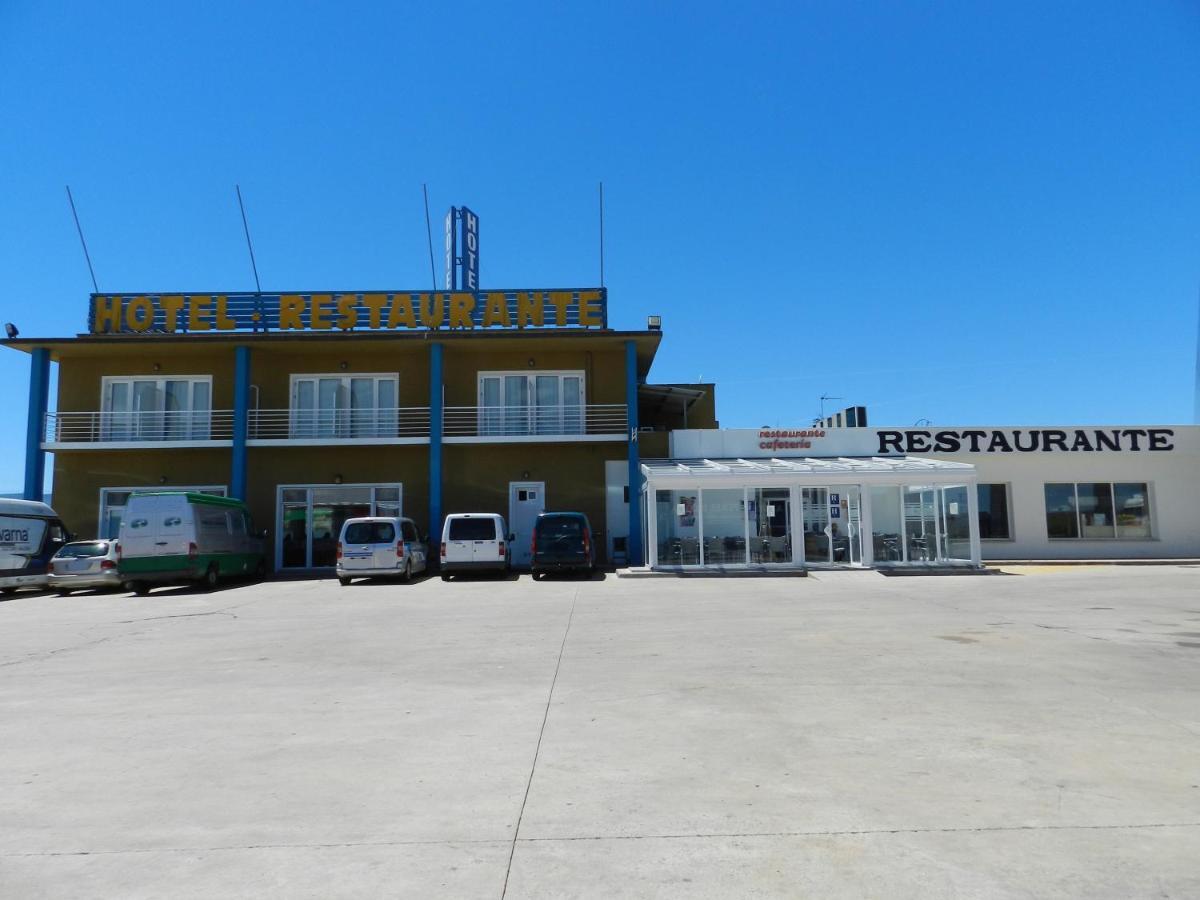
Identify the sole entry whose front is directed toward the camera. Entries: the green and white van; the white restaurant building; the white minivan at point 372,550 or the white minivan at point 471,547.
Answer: the white restaurant building

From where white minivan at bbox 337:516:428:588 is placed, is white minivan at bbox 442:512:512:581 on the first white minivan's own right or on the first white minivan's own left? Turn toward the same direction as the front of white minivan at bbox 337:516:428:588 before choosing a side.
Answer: on the first white minivan's own right

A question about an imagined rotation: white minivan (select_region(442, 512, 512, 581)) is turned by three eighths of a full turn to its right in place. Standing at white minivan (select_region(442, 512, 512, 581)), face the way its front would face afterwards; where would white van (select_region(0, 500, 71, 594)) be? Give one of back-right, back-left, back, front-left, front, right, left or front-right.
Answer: back-right

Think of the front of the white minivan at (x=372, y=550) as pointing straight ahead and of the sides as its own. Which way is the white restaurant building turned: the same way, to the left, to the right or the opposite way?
the opposite way

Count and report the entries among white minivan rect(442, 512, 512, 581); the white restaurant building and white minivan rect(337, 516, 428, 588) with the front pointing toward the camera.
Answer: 1

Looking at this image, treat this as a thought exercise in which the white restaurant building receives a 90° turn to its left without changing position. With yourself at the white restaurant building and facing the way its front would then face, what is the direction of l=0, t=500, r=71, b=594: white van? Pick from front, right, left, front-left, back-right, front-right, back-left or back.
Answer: back-right

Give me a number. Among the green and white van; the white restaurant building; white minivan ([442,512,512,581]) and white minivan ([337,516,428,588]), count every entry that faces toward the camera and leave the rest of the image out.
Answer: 1

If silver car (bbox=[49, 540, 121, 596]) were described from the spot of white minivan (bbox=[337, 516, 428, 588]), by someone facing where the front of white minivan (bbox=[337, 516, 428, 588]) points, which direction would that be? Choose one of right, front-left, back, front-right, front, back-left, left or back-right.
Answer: back-left

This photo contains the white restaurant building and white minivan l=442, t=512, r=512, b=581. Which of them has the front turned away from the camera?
the white minivan

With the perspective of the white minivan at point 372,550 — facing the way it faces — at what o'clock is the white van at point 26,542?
The white van is roughly at 8 o'clock from the white minivan.

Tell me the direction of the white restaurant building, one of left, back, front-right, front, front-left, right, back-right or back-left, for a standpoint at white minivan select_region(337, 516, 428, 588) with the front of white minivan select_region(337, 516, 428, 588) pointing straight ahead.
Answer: front-right

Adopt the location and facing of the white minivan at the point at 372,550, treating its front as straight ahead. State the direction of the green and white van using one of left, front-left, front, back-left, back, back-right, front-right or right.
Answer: back-left

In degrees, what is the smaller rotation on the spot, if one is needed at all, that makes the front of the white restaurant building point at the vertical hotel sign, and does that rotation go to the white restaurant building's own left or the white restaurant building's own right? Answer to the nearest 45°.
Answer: approximately 90° to the white restaurant building's own right

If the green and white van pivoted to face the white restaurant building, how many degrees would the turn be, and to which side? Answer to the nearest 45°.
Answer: approximately 45° to its right

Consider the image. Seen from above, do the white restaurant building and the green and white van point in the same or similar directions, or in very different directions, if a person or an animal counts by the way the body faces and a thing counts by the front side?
very different directions

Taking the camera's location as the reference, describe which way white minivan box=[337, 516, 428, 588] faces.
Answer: facing away from the viewer and to the right of the viewer

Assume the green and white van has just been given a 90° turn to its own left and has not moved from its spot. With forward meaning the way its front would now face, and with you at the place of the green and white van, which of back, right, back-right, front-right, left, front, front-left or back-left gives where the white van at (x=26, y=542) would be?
front

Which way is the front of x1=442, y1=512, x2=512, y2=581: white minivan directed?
away from the camera

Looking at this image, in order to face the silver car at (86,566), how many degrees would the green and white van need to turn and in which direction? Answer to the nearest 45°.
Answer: approximately 90° to its left
